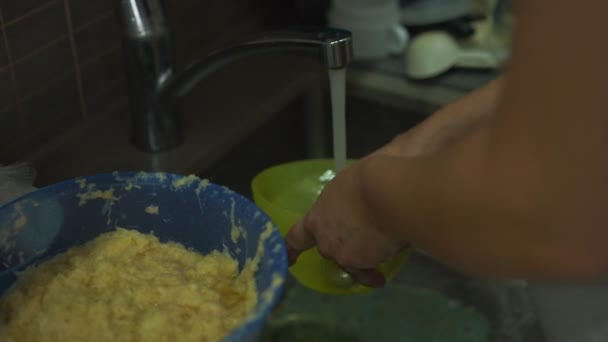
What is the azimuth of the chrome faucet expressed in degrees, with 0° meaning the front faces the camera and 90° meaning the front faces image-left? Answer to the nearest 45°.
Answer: approximately 270°
